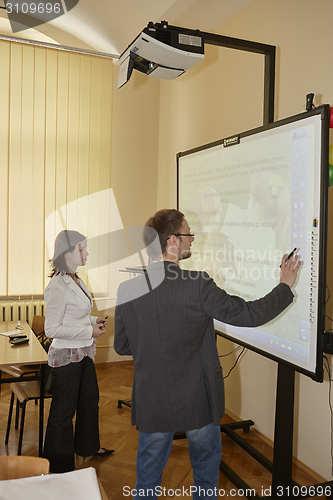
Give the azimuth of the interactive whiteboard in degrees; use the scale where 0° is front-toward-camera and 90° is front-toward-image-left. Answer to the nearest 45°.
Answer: approximately 45°

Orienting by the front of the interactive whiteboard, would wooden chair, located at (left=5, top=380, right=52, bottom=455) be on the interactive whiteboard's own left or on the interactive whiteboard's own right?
on the interactive whiteboard's own right

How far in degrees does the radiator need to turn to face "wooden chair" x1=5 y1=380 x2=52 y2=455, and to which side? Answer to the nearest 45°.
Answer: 0° — it already faces it

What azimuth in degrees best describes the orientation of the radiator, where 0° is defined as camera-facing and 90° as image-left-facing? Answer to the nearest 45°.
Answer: approximately 0°

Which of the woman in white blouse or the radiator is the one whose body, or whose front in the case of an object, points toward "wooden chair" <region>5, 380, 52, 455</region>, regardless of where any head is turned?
the radiator

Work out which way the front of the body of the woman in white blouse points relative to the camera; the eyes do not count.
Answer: to the viewer's right

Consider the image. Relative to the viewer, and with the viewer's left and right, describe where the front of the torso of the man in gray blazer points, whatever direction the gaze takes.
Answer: facing away from the viewer and to the right of the viewer

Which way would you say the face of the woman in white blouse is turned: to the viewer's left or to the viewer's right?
to the viewer's right

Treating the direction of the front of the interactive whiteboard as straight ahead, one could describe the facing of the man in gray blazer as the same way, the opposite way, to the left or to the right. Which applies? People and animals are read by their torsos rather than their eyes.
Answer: the opposite way
